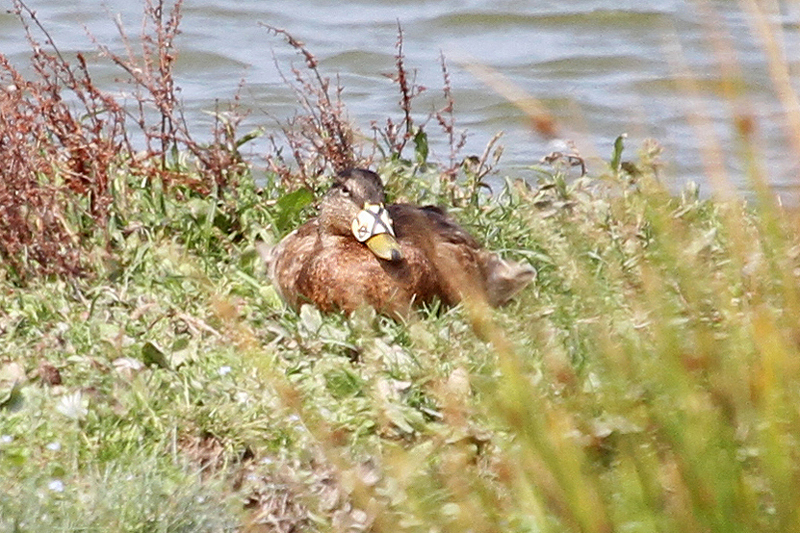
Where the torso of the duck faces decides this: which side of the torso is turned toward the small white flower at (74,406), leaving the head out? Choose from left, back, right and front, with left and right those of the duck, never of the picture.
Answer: front
